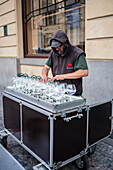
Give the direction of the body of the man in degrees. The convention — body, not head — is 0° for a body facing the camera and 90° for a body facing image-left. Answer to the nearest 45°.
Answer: approximately 45°
